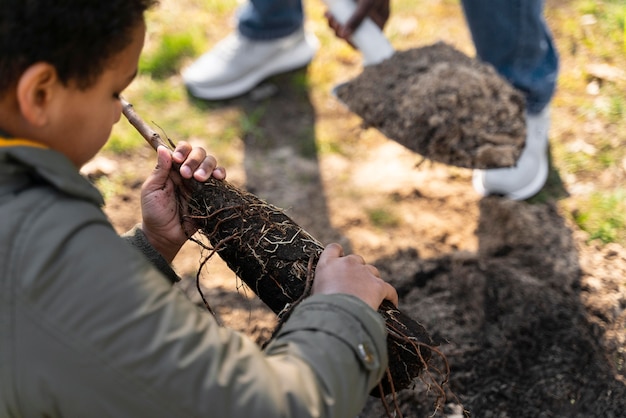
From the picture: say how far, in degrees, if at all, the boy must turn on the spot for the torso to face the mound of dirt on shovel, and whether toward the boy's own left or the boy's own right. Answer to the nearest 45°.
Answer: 0° — they already face it

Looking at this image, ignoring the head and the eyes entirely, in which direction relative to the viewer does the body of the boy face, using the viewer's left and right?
facing away from the viewer and to the right of the viewer

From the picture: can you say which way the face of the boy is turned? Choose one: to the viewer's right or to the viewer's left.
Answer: to the viewer's right

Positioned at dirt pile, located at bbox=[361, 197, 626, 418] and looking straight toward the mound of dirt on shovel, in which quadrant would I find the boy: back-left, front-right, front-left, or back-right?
back-left
